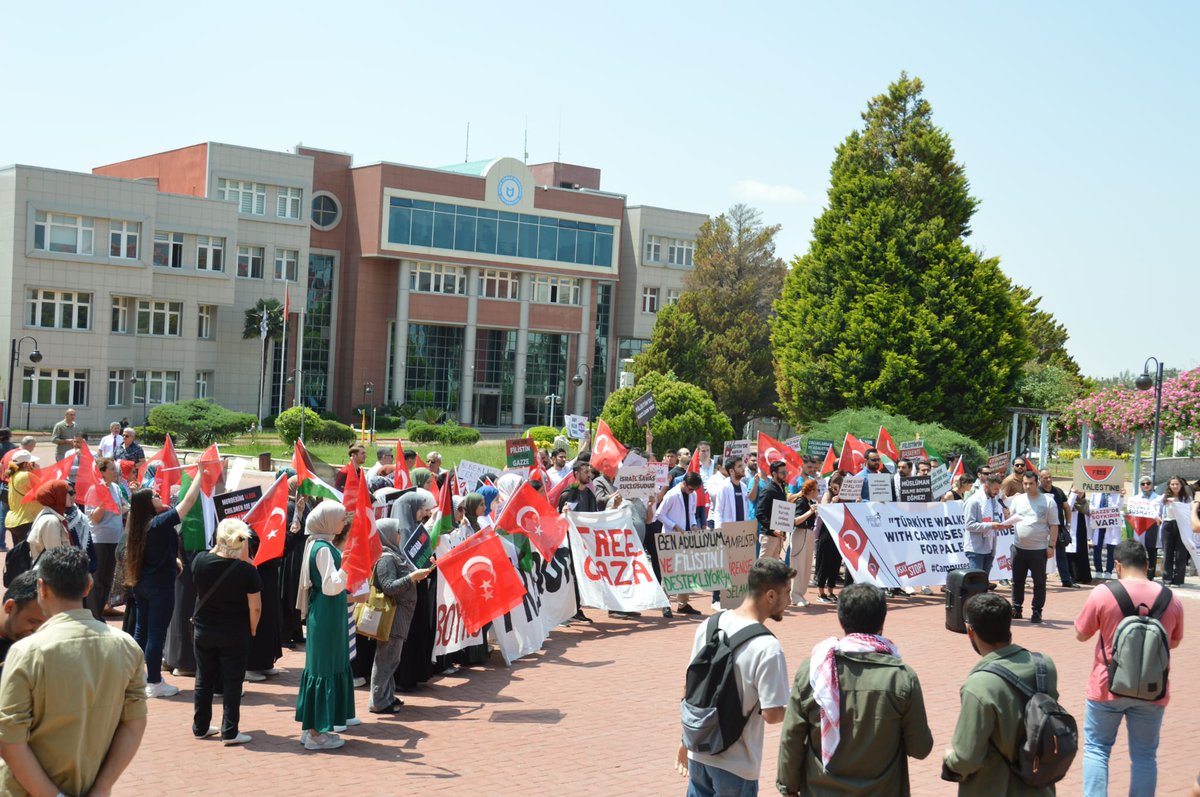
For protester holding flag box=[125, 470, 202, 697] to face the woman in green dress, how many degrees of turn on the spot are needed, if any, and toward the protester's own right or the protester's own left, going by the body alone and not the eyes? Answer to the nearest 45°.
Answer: approximately 45° to the protester's own right

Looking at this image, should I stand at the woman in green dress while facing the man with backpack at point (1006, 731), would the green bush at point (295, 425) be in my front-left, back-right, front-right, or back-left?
back-left

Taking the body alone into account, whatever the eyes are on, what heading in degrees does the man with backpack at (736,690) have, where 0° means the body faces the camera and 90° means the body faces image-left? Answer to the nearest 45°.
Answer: approximately 225°

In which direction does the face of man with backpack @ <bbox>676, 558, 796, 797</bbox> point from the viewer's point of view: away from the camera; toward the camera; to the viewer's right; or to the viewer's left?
to the viewer's right

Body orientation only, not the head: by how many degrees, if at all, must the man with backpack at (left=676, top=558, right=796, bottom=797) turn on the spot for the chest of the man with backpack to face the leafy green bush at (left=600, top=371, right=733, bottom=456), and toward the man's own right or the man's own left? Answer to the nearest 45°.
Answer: approximately 45° to the man's own left

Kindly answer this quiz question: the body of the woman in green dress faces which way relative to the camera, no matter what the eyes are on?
to the viewer's right

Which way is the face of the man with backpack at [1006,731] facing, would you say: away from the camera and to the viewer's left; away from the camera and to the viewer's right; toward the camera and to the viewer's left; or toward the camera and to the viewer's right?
away from the camera and to the viewer's left

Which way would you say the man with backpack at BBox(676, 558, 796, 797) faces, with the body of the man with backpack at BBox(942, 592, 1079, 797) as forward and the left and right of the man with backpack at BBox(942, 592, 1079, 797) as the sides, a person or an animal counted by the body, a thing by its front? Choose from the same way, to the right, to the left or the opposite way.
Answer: to the right
